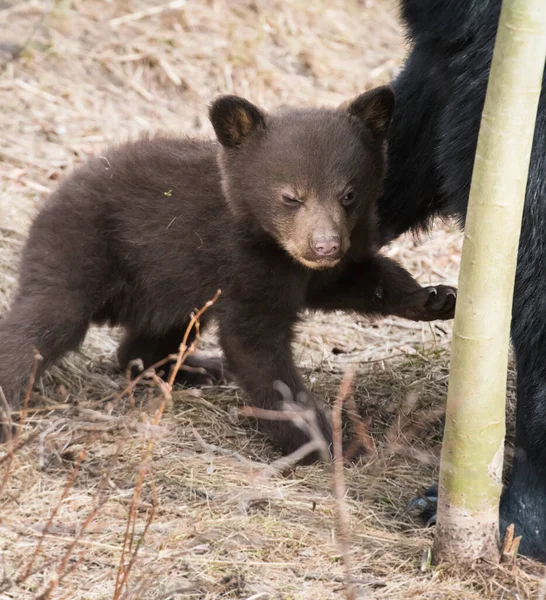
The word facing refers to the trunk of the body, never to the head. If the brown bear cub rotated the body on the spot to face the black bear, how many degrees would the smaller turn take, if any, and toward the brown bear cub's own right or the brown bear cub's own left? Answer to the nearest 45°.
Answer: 0° — it already faces it

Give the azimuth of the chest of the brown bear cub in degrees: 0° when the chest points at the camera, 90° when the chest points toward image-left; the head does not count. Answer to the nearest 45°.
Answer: approximately 315°

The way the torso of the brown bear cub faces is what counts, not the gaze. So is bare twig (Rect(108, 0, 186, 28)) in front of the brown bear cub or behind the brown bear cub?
behind

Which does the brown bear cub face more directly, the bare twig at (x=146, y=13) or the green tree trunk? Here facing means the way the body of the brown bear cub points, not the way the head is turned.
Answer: the green tree trunk
